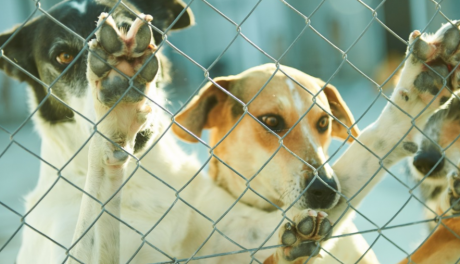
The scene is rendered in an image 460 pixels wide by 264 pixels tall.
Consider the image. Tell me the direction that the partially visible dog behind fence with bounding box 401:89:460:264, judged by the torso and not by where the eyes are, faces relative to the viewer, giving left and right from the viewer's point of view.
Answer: facing the viewer and to the left of the viewer

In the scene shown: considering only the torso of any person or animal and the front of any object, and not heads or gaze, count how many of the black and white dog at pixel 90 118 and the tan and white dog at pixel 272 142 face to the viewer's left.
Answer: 0

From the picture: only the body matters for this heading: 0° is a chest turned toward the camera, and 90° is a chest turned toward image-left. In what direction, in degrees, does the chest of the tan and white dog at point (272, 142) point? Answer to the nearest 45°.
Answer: approximately 315°

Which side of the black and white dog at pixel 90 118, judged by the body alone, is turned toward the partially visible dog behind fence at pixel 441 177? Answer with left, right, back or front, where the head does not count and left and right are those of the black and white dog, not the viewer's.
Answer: left

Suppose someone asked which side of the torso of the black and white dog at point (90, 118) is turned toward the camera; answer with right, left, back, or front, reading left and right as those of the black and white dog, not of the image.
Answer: front

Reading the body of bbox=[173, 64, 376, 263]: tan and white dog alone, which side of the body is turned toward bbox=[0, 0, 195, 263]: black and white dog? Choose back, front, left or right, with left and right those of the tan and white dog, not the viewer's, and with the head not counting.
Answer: right

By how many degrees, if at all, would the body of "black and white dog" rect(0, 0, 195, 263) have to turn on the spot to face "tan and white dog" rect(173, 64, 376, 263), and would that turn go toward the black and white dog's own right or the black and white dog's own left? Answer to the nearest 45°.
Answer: approximately 90° to the black and white dog's own left

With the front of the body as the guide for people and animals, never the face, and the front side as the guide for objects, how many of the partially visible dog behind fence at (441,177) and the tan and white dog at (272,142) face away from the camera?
0
